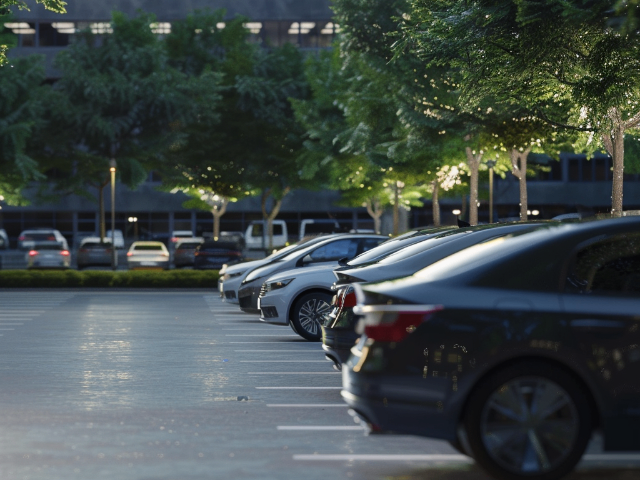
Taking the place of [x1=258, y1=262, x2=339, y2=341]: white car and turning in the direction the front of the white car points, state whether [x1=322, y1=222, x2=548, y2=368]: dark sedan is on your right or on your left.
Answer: on your left

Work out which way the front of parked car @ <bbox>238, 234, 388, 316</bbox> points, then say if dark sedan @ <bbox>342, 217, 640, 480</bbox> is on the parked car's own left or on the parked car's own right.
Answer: on the parked car's own left

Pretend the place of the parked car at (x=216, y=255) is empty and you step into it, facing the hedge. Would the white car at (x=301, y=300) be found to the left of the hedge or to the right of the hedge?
left

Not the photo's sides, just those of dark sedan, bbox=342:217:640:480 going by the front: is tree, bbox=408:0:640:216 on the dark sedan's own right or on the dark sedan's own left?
on the dark sedan's own left

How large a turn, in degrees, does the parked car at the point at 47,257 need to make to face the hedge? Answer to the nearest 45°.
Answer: approximately 180°

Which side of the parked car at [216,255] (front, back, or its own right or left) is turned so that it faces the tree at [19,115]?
left

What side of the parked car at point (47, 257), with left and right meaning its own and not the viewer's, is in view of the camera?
back

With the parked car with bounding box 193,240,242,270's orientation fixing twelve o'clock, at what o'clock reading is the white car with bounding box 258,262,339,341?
The white car is roughly at 6 o'clock from the parked car.

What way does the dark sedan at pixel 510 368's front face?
to the viewer's right

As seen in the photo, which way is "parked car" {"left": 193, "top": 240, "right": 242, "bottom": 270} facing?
away from the camera

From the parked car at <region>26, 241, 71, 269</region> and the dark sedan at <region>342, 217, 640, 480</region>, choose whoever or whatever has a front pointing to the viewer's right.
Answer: the dark sedan

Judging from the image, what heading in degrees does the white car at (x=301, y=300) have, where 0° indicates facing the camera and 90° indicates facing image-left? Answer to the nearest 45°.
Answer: approximately 45°
